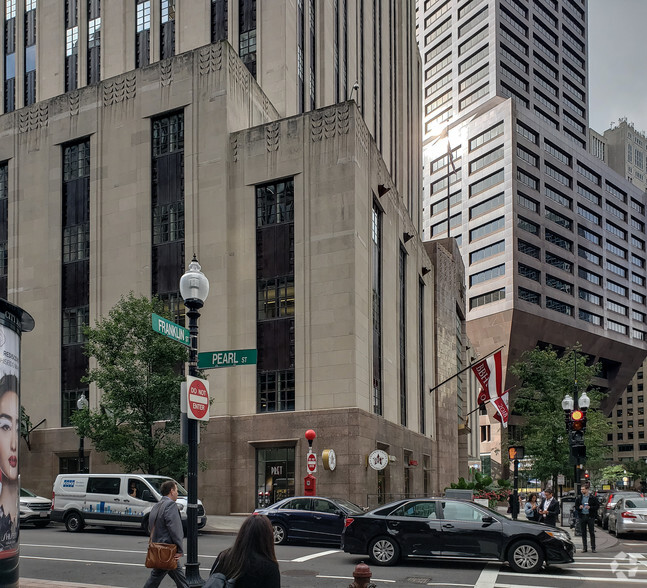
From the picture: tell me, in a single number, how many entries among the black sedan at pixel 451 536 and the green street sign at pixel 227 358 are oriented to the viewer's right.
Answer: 1

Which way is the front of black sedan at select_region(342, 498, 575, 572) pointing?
to the viewer's right

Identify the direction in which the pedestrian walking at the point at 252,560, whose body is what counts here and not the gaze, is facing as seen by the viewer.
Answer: away from the camera

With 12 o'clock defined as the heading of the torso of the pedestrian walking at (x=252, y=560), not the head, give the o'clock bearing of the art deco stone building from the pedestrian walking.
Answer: The art deco stone building is roughly at 12 o'clock from the pedestrian walking.

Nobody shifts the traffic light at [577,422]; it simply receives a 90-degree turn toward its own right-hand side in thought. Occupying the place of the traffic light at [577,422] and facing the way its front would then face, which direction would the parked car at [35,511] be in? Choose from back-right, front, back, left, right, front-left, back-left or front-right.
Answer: front

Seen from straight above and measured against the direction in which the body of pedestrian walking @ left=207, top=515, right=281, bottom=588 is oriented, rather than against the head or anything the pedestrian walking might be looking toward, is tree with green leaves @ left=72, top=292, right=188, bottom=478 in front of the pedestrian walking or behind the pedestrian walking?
in front

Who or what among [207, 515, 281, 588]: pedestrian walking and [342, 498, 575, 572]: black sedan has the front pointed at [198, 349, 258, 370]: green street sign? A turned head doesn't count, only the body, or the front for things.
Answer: the pedestrian walking

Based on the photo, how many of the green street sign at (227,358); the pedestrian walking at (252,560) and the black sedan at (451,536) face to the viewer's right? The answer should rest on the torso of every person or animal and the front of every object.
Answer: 1

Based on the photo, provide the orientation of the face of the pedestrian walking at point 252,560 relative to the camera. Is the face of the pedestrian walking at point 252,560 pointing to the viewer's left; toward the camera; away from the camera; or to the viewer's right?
away from the camera

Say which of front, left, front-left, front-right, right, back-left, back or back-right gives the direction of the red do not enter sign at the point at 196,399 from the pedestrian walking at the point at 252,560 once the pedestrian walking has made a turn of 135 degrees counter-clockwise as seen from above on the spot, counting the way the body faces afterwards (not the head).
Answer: back-right

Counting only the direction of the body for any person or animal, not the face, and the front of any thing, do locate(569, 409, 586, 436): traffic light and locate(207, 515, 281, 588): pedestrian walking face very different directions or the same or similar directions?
very different directions

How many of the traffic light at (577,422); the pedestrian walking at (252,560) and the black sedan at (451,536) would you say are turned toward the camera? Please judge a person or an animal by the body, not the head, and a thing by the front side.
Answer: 1

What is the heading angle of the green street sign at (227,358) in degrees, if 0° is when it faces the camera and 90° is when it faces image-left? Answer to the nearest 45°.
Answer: approximately 0°

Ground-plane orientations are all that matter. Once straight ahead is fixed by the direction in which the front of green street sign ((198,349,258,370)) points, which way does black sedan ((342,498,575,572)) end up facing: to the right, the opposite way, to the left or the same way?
to the left
